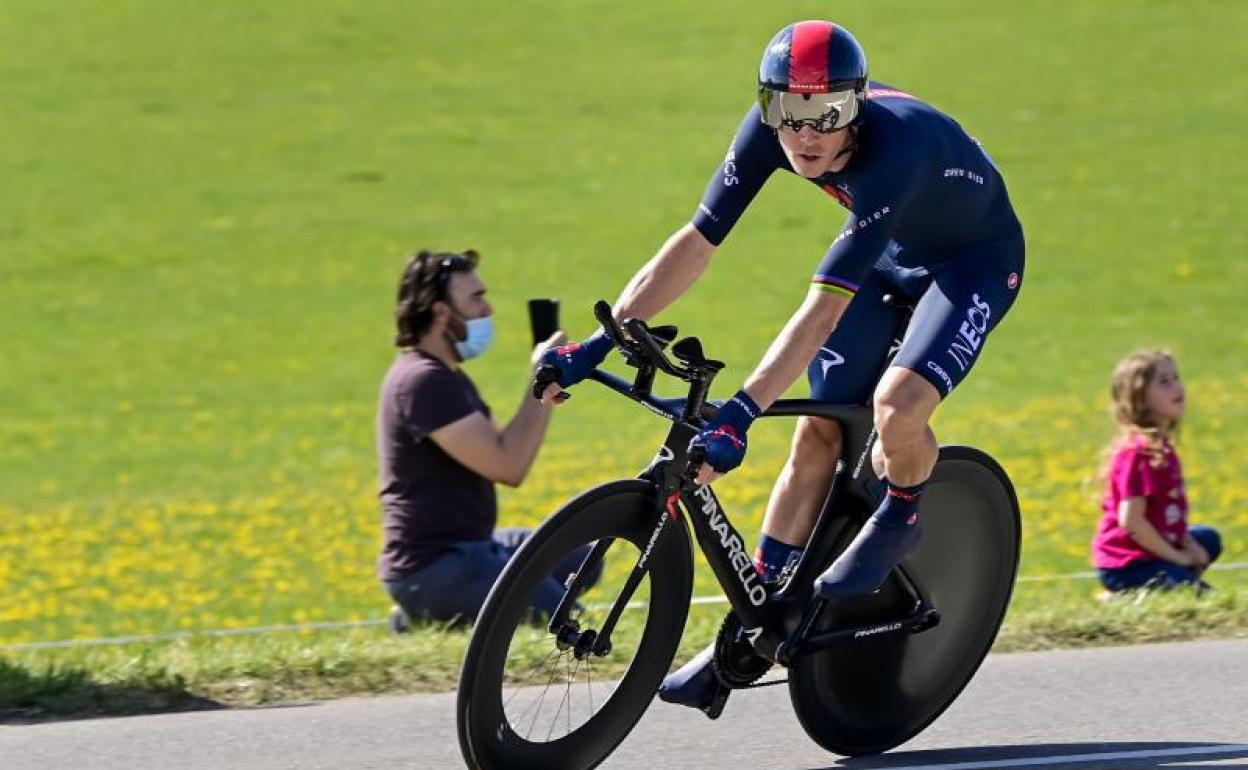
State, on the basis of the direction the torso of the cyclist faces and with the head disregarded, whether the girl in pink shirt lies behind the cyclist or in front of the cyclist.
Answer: behind

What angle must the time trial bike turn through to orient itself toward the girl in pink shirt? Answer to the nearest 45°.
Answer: approximately 180°

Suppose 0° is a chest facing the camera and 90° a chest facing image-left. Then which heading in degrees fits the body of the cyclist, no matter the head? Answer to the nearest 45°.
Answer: approximately 45°
